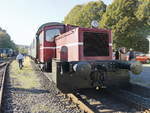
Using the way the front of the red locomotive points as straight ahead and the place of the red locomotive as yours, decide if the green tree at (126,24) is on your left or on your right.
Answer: on your left

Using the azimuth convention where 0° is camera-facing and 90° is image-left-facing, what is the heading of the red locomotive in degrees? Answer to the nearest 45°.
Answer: approximately 315°
